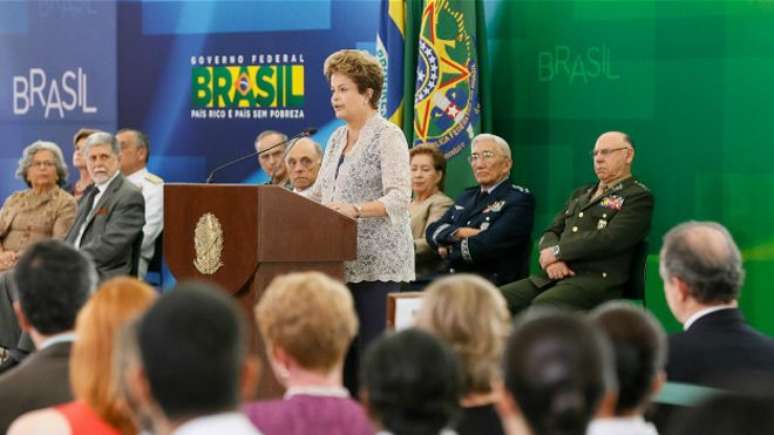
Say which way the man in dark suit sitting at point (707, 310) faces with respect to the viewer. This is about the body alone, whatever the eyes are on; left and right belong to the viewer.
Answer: facing away from the viewer and to the left of the viewer

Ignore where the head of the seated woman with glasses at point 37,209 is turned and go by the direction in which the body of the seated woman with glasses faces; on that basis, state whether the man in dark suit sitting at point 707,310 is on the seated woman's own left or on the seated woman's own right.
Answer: on the seated woman's own left

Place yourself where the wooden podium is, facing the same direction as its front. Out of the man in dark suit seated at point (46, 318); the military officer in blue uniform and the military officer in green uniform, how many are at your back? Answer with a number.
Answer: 2

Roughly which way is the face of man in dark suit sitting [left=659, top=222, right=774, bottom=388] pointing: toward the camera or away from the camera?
away from the camera

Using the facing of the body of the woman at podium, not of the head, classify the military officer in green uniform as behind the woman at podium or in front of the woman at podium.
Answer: behind

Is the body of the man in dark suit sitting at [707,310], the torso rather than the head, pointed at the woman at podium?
yes

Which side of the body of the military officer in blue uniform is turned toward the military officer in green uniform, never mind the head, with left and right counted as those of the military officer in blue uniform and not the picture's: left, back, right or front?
left

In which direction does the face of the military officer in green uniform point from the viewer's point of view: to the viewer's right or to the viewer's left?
to the viewer's left

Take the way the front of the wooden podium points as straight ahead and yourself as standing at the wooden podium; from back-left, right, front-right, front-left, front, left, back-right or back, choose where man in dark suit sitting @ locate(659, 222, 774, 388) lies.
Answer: left
